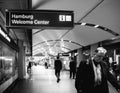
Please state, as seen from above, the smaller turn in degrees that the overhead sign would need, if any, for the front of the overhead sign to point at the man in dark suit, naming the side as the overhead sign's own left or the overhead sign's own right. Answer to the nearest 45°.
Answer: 0° — it already faces them

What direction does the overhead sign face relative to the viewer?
toward the camera

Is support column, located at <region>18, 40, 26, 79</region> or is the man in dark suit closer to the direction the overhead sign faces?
the man in dark suit

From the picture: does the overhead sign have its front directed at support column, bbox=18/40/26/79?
no
